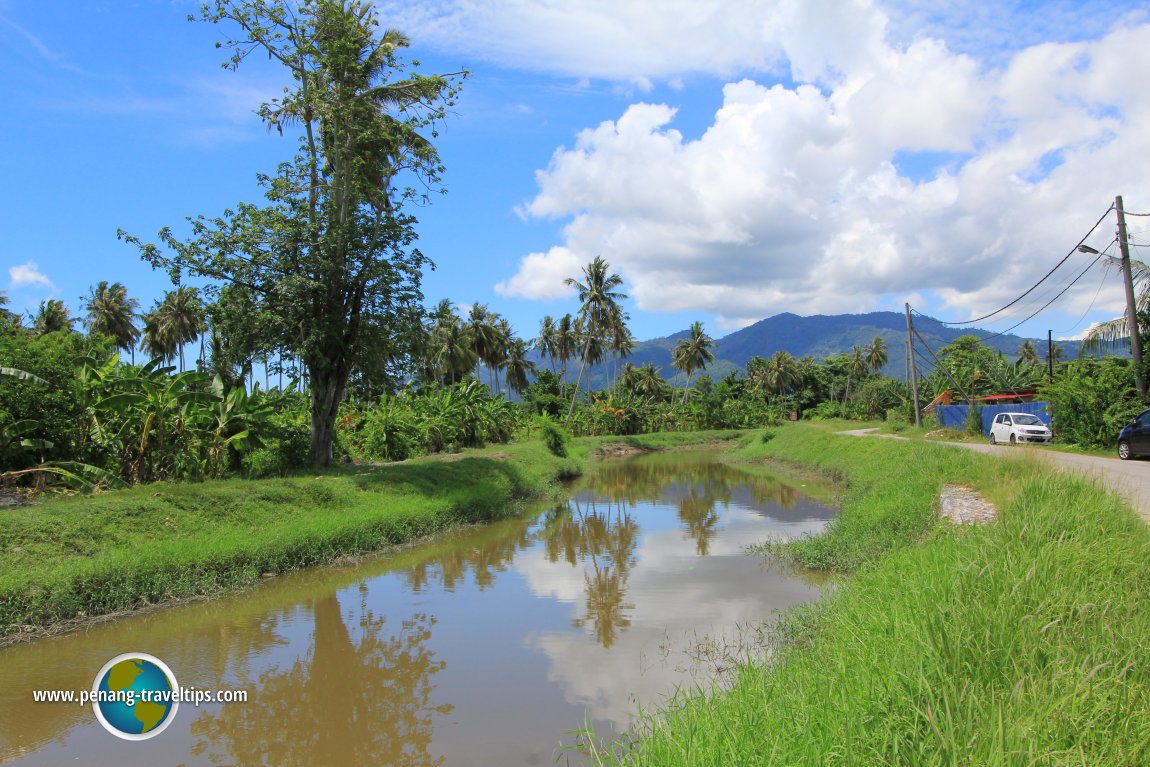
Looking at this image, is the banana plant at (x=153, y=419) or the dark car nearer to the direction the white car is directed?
the dark car

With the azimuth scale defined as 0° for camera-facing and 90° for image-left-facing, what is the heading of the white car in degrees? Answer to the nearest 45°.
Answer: approximately 315°

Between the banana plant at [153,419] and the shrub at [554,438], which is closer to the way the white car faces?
the banana plant

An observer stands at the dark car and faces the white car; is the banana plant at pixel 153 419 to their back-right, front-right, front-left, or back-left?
back-left

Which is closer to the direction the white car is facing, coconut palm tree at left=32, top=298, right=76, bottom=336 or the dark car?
the dark car

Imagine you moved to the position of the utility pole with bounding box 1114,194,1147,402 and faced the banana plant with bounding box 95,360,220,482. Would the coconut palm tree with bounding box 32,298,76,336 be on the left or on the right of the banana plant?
right

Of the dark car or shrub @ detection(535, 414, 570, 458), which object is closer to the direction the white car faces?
the dark car

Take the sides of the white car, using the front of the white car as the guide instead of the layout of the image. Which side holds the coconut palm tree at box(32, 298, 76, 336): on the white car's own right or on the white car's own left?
on the white car's own right

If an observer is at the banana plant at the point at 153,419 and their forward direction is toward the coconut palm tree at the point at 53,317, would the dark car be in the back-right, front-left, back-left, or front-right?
back-right

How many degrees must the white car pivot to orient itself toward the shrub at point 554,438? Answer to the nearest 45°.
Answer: approximately 135° to its right

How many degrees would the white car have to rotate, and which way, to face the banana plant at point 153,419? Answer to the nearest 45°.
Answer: approximately 90° to its right
